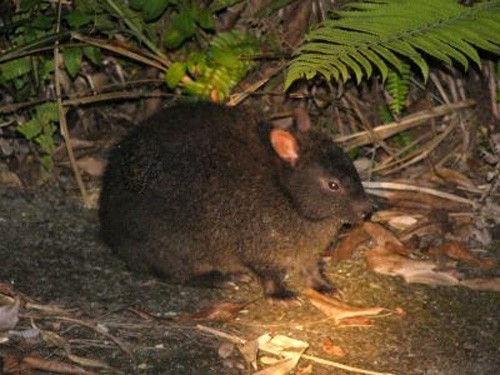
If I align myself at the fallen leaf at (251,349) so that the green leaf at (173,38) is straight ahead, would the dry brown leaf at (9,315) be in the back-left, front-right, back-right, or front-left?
front-left

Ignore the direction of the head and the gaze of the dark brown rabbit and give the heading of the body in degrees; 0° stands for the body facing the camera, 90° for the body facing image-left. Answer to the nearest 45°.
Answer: approximately 270°

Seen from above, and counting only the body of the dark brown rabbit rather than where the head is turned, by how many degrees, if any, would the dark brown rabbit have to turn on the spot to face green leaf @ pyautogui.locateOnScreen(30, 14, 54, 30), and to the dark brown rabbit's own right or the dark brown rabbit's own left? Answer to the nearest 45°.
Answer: approximately 135° to the dark brown rabbit's own left

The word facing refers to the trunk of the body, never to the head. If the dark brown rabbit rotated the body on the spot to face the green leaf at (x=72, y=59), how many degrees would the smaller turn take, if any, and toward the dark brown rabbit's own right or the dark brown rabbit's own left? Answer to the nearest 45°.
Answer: approximately 135° to the dark brown rabbit's own left

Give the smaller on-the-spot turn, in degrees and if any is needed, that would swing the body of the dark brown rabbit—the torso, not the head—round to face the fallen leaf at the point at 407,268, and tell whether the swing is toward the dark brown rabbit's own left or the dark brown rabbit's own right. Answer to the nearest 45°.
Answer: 0° — it already faces it

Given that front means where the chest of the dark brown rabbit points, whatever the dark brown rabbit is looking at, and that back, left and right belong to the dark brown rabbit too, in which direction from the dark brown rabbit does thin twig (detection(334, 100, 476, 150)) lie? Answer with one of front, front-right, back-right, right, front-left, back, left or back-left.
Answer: front-left

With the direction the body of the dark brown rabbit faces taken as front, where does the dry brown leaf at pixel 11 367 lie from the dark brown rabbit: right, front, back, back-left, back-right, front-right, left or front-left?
back-right

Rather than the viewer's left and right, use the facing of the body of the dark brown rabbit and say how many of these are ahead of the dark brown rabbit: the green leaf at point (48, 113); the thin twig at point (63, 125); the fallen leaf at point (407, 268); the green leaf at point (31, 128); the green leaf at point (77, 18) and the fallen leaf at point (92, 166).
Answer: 1

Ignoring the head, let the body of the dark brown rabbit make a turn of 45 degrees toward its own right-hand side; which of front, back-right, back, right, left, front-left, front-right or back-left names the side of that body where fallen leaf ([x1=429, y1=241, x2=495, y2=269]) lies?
front-left

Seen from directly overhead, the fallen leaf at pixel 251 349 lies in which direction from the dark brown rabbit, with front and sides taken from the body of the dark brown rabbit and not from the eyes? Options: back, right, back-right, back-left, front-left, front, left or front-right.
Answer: right

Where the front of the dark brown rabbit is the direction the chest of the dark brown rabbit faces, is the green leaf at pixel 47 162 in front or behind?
behind

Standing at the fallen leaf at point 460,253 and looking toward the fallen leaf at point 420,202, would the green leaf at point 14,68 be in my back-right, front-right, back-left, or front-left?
front-left

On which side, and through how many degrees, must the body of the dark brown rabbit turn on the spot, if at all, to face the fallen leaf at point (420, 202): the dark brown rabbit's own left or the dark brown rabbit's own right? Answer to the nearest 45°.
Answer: approximately 45° to the dark brown rabbit's own left

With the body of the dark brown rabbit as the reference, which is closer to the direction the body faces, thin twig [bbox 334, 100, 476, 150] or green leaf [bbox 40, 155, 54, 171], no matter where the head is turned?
the thin twig

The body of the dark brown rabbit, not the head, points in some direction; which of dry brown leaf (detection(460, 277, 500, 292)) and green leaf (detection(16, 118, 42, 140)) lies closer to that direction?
the dry brown leaf

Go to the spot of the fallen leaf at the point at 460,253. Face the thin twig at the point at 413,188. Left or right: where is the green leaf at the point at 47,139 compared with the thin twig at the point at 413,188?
left

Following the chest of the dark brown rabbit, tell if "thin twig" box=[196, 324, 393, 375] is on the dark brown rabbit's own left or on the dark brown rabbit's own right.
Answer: on the dark brown rabbit's own right

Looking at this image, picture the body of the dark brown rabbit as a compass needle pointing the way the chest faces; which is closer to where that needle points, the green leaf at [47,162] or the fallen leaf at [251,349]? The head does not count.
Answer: the fallen leaf

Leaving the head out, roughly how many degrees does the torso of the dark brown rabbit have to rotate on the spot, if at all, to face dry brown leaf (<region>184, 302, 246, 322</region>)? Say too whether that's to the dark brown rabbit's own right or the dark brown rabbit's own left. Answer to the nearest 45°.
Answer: approximately 90° to the dark brown rabbit's own right
